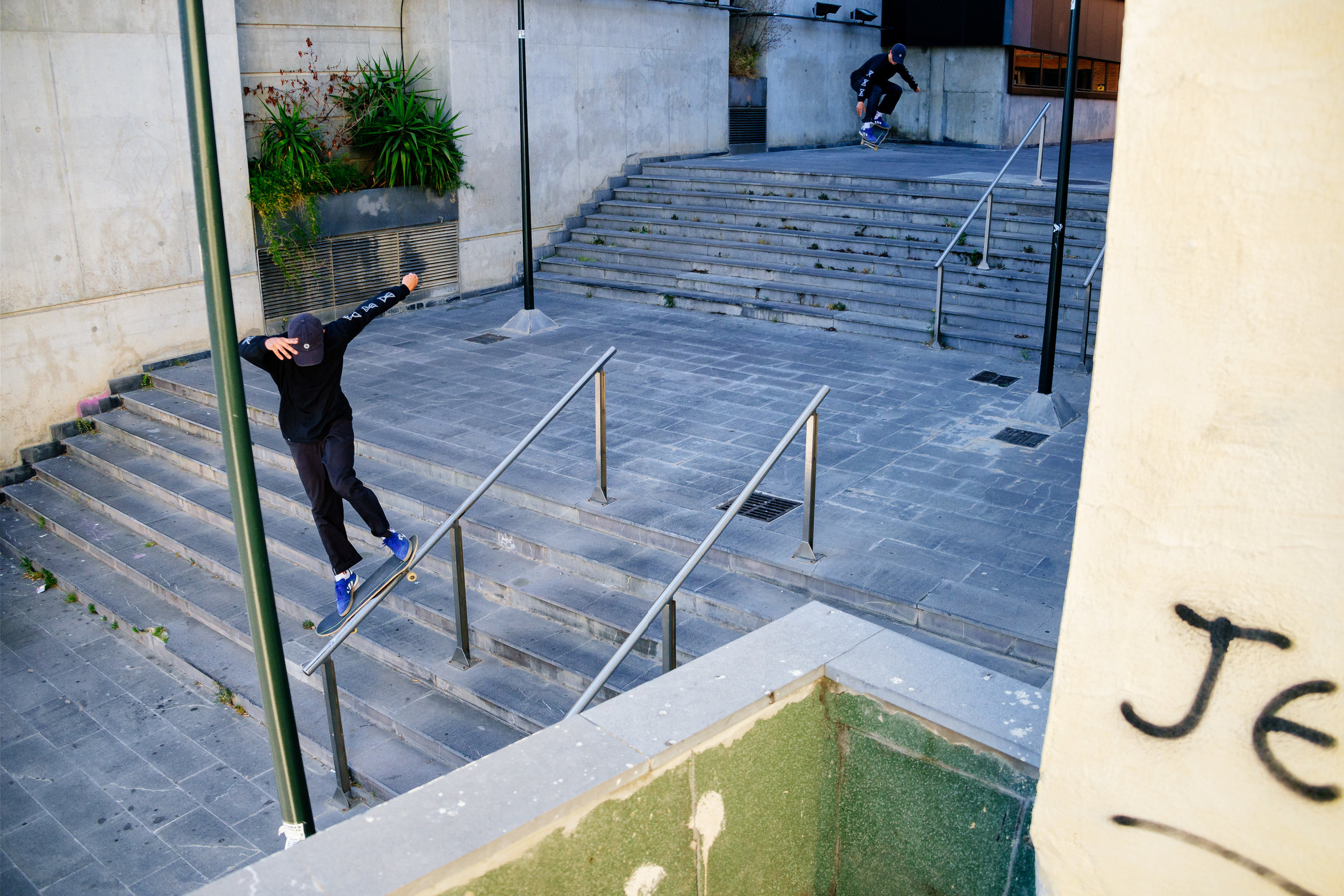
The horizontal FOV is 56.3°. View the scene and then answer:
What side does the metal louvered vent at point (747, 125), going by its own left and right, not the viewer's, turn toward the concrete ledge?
front

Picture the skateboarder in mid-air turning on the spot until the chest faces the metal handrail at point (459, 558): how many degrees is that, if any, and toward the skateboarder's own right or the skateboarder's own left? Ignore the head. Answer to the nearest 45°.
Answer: approximately 45° to the skateboarder's own right

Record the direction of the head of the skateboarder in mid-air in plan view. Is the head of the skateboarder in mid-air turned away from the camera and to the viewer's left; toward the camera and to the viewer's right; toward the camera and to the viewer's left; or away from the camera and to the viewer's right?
toward the camera and to the viewer's right

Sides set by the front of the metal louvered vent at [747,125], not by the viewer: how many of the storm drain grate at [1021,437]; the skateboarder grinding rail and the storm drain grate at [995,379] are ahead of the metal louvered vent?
3

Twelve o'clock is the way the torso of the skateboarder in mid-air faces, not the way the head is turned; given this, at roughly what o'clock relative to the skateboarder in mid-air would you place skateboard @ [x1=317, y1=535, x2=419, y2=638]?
The skateboard is roughly at 2 o'clock from the skateboarder in mid-air.

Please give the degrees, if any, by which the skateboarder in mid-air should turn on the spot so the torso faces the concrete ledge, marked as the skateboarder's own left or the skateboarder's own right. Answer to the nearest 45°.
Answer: approximately 45° to the skateboarder's own right

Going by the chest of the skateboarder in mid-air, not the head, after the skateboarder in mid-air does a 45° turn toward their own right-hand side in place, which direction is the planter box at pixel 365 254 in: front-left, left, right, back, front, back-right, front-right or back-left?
front-right

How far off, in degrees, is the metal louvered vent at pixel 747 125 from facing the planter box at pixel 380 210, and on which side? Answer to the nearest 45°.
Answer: approximately 45° to its right

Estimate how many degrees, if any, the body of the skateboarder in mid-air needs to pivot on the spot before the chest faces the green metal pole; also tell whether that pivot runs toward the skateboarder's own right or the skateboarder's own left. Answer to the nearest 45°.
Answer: approximately 45° to the skateboarder's own right
